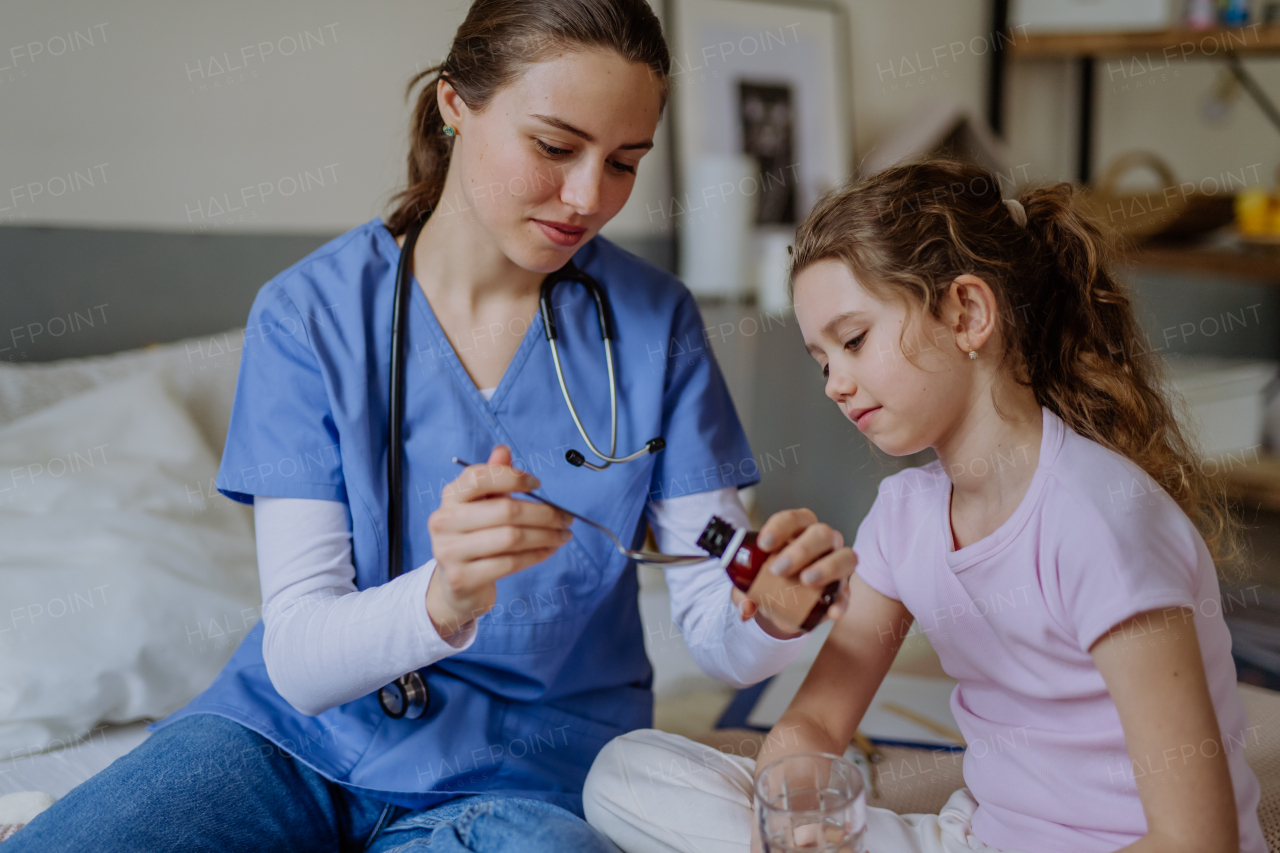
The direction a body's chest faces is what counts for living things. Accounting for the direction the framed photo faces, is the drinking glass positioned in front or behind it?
in front

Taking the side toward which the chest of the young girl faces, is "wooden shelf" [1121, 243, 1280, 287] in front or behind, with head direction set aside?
behind

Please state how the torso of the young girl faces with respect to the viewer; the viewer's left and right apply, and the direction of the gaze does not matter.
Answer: facing the viewer and to the left of the viewer

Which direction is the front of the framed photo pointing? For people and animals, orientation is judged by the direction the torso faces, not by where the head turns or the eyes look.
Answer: toward the camera

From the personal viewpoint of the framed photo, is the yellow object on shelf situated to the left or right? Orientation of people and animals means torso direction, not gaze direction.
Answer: on its left

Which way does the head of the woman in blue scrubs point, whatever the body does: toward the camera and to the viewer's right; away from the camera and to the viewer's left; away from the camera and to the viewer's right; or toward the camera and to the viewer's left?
toward the camera and to the viewer's right

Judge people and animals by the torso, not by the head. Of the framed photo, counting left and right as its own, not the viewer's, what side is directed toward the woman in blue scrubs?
front

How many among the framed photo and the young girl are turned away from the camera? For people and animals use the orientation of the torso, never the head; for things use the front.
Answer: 0

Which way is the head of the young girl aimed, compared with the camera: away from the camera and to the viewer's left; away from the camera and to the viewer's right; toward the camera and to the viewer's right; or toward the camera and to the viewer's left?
toward the camera and to the viewer's left
